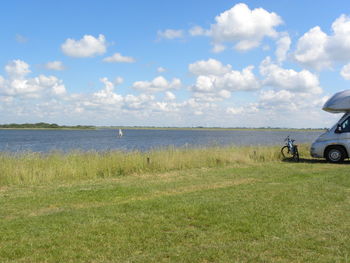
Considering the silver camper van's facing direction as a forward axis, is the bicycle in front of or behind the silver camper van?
in front

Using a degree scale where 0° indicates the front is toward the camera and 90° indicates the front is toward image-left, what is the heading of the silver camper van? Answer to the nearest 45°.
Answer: approximately 90°
